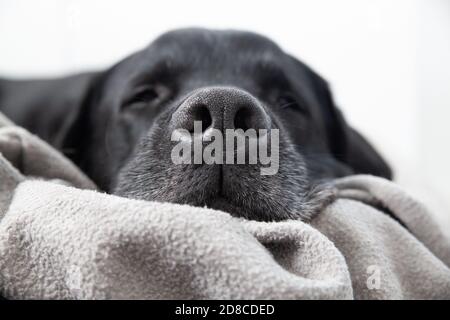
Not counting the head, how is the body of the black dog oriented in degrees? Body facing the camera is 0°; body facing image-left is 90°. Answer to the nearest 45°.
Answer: approximately 0°
